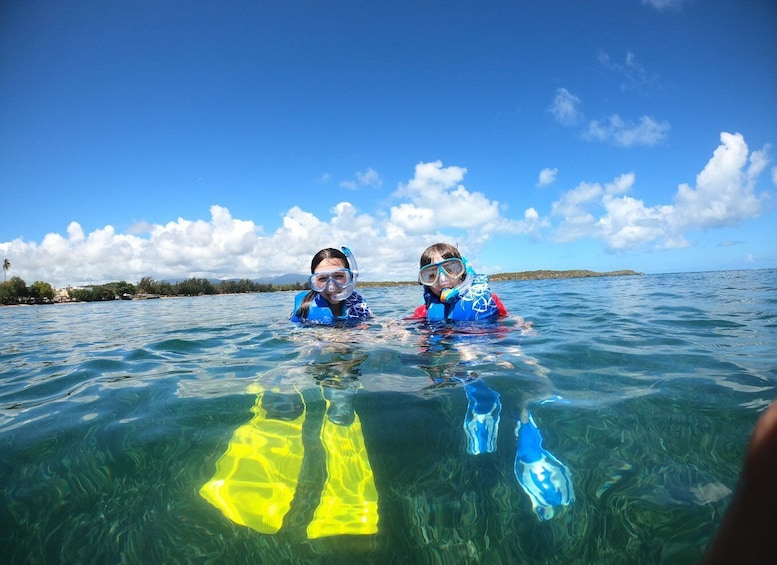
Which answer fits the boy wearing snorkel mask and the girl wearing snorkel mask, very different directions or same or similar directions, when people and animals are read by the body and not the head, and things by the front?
same or similar directions

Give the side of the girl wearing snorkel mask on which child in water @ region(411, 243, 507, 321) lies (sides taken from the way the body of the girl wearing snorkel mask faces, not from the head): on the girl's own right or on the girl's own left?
on the girl's own left

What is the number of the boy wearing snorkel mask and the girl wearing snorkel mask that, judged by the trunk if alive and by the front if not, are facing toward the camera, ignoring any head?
2

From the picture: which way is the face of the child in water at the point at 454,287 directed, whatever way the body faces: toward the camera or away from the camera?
toward the camera

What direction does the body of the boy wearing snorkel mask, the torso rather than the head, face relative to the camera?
toward the camera

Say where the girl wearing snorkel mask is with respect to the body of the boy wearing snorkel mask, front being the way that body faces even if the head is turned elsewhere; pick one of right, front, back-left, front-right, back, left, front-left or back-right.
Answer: back-right

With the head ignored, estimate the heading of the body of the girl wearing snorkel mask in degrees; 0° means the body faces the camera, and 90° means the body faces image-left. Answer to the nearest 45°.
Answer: approximately 0°

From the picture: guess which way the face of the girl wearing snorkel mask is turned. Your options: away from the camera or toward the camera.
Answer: toward the camera
